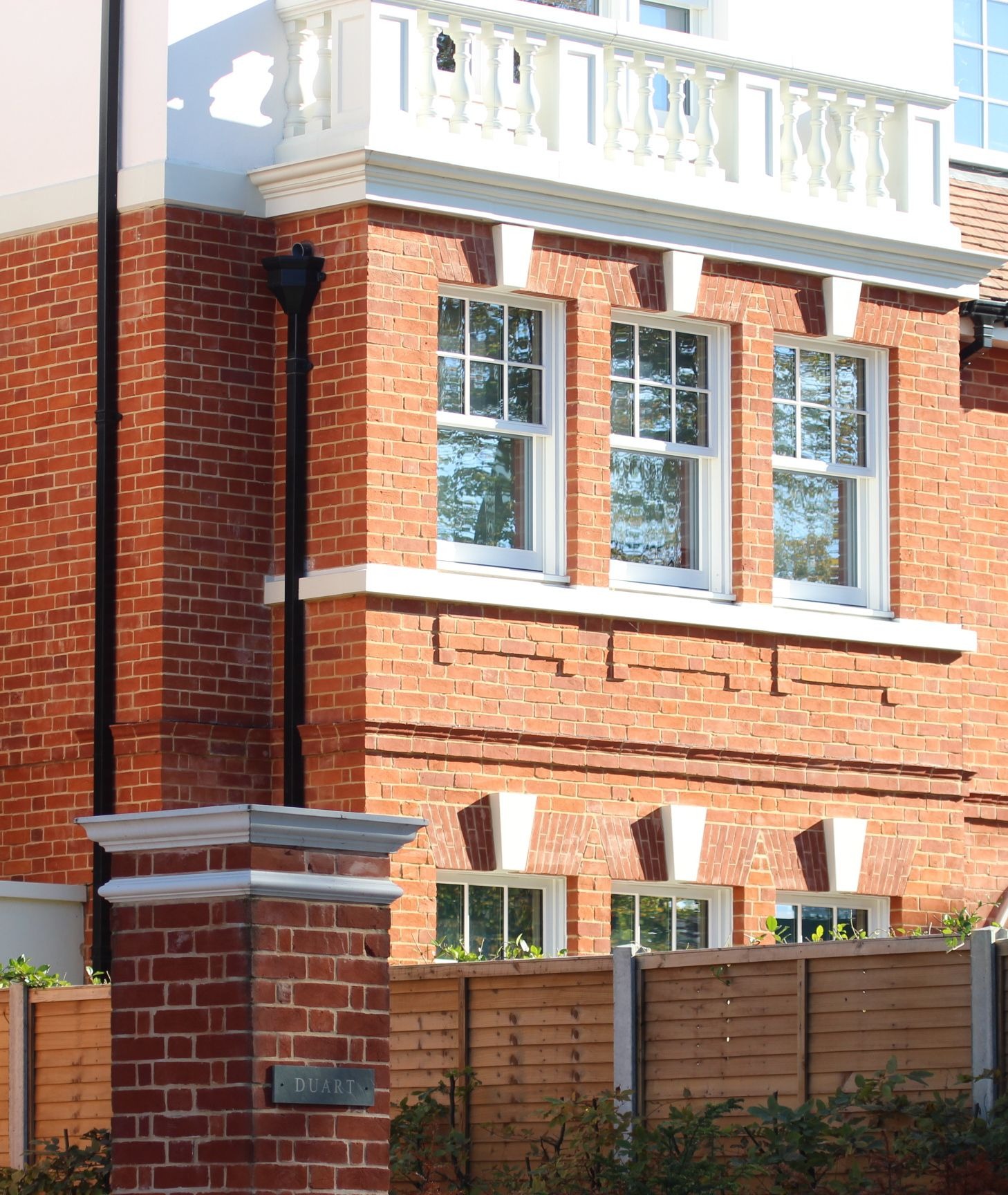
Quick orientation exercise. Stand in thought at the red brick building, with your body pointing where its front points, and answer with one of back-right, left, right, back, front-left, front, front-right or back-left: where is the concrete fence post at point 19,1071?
right

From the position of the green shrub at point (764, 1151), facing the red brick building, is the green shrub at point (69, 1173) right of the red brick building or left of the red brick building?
left

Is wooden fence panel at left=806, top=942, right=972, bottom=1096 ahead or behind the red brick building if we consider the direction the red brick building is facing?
ahead

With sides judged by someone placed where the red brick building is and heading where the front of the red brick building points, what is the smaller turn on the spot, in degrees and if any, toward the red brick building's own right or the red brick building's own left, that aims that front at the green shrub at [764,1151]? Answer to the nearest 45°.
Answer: approximately 45° to the red brick building's own right

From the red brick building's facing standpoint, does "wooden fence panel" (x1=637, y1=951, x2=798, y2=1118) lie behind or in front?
in front

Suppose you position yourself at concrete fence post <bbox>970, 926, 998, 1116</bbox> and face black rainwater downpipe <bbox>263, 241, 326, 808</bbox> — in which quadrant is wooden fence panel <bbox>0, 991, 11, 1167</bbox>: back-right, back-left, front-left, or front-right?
front-left

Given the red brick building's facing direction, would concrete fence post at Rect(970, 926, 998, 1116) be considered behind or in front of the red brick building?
in front

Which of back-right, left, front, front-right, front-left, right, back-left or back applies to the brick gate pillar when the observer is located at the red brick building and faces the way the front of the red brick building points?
front-right

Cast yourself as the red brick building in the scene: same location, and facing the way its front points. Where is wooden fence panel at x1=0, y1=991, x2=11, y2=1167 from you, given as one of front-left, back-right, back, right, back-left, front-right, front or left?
right

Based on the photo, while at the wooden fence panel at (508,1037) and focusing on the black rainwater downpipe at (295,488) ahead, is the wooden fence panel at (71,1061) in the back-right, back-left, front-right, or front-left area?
front-left

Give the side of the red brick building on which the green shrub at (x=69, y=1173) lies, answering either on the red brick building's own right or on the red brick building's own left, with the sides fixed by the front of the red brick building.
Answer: on the red brick building's own right

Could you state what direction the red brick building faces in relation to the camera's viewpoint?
facing the viewer and to the right of the viewer

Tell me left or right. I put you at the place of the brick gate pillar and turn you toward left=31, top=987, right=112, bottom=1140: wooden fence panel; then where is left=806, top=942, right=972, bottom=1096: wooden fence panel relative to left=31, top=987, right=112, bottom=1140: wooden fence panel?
right

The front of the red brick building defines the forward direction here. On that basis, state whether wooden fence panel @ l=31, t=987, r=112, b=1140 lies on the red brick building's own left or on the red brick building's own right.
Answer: on the red brick building's own right

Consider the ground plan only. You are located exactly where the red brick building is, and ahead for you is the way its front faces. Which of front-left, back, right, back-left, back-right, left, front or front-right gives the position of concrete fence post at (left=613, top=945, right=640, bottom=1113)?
front-right

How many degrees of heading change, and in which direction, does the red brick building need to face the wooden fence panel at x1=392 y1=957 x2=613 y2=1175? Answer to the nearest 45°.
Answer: approximately 45° to its right
